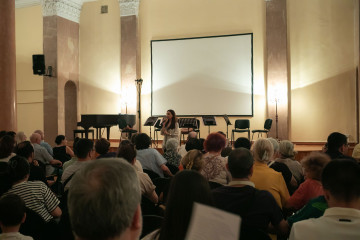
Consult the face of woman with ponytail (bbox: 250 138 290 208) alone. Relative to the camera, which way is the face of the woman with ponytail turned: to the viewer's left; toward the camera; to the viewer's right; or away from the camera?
away from the camera

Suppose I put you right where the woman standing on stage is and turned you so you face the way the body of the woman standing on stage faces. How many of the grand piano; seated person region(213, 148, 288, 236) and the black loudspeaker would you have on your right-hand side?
2

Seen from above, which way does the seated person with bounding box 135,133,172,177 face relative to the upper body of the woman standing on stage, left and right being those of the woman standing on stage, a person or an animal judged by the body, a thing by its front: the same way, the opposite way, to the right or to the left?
the opposite way

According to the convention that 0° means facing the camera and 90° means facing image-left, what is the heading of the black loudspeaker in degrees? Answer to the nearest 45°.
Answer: approximately 0°

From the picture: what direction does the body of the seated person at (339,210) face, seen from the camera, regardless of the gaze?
away from the camera

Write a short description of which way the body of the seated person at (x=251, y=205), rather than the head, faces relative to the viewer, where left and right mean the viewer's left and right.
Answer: facing away from the viewer

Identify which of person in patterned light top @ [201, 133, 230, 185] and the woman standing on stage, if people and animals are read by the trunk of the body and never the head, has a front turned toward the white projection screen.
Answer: the person in patterned light top

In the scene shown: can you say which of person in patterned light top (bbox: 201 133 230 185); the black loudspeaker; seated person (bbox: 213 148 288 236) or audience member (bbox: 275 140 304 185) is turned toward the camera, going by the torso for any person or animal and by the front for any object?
the black loudspeaker

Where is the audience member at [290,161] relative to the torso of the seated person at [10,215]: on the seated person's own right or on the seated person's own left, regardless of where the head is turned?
on the seated person's own right

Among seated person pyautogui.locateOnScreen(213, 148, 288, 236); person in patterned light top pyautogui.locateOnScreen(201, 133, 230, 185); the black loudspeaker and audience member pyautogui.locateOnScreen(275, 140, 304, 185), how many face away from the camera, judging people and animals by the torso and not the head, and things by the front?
3

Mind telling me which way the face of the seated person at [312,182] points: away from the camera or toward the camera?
away from the camera

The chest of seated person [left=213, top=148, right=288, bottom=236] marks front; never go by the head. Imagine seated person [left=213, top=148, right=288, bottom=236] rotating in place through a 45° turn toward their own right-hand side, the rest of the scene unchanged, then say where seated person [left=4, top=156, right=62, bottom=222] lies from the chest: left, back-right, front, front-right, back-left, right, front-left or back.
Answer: back-left

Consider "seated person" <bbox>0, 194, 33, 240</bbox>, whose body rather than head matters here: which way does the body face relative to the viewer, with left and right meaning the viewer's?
facing away from the viewer

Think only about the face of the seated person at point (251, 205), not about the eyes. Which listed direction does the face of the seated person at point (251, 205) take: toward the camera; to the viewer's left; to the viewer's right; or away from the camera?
away from the camera

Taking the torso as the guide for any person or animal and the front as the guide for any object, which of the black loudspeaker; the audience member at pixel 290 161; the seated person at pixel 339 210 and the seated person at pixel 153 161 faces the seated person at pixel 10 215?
the black loudspeaker
